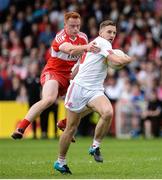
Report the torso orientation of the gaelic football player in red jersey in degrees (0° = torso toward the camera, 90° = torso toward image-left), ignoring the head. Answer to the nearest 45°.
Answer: approximately 315°

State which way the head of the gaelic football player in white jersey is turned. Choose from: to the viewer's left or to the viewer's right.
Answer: to the viewer's right

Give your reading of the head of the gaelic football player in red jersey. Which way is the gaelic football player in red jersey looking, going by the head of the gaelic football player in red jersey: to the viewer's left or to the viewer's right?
to the viewer's right

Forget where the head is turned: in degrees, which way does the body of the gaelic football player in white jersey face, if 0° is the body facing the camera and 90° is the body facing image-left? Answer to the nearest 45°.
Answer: approximately 315°
